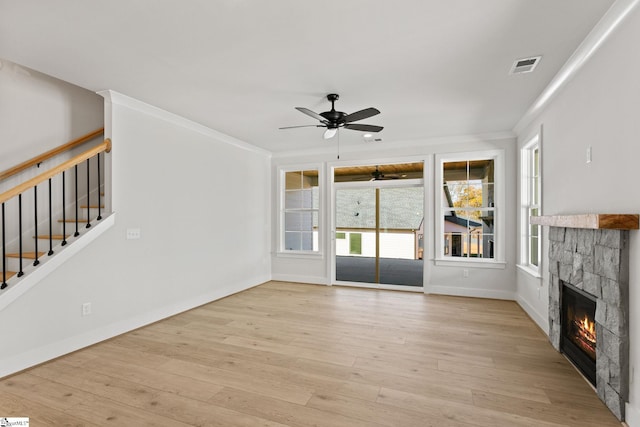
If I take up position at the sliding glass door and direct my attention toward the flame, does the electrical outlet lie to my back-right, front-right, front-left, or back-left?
front-right

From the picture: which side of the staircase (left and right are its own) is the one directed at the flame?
left

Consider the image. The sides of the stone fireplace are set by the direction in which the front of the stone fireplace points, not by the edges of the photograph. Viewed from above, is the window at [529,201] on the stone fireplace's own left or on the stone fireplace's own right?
on the stone fireplace's own right

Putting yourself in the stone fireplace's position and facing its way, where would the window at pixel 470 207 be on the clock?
The window is roughly at 2 o'clock from the stone fireplace.

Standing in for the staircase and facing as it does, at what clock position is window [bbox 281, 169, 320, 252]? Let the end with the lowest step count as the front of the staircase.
The window is roughly at 7 o'clock from the staircase.

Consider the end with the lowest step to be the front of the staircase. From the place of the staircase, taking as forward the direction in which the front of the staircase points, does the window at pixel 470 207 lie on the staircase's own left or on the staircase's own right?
on the staircase's own left

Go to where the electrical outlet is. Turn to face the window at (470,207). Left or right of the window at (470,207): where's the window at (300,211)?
left

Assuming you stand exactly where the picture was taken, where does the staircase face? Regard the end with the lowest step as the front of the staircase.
facing the viewer and to the left of the viewer

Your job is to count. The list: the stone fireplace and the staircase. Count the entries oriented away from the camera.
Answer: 0

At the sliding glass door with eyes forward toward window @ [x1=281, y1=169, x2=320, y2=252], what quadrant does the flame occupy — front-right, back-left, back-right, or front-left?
back-left

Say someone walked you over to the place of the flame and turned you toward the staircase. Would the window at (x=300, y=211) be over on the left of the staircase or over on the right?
right

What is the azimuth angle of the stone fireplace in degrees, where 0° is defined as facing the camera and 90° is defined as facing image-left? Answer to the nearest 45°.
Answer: approximately 90°

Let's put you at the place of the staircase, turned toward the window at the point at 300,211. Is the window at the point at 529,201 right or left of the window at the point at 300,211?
right
